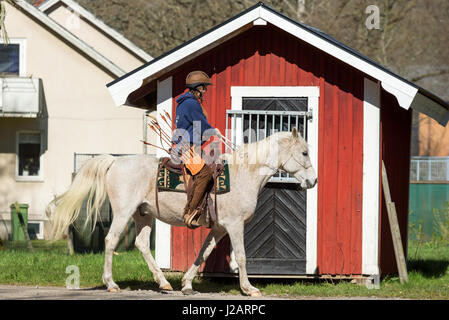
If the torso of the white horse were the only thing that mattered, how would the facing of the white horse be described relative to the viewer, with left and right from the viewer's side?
facing to the right of the viewer

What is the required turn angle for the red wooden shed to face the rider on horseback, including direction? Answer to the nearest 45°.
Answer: approximately 45° to its right

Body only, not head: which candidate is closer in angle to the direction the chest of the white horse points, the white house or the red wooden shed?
the red wooden shed

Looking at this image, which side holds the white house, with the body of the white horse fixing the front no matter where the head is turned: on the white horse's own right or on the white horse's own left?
on the white horse's own left

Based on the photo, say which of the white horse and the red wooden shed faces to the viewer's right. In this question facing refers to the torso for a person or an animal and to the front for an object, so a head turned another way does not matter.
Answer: the white horse

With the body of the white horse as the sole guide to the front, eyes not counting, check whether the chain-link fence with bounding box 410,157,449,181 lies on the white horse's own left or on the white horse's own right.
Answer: on the white horse's own left

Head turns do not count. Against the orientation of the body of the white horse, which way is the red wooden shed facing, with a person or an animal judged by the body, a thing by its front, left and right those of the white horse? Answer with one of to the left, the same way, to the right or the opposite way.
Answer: to the right

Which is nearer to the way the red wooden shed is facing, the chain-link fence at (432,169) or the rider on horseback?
the rider on horseback

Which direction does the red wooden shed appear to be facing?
toward the camera

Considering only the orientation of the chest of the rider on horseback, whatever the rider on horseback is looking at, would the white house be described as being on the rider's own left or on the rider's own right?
on the rider's own left

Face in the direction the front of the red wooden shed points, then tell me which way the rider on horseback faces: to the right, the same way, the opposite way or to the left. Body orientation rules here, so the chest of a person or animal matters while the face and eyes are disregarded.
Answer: to the left

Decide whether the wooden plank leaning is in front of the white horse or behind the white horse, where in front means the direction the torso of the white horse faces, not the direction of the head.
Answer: in front

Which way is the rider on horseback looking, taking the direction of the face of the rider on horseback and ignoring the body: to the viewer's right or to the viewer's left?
to the viewer's right

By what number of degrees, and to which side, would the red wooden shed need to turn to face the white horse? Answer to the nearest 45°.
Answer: approximately 45° to its right

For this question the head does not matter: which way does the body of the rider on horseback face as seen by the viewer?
to the viewer's right
